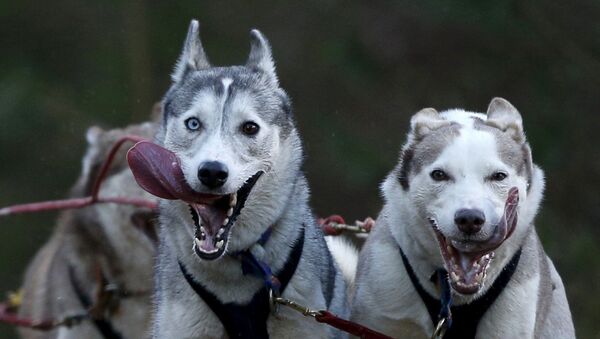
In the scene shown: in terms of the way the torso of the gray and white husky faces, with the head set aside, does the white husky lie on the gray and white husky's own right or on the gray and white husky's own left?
on the gray and white husky's own left

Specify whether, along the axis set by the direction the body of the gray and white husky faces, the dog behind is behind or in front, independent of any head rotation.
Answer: behind

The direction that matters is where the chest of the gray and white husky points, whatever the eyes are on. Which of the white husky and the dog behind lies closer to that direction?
the white husky

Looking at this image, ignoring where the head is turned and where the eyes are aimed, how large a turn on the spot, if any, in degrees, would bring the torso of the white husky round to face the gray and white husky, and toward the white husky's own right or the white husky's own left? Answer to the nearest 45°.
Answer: approximately 90° to the white husky's own right

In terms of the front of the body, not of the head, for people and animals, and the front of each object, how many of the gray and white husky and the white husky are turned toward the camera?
2
